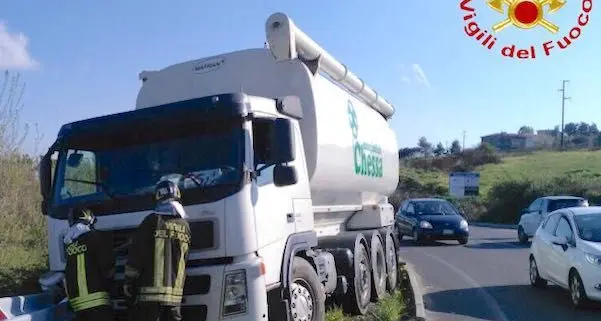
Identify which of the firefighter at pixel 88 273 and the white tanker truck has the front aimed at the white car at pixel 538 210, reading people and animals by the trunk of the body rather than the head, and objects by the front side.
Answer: the firefighter

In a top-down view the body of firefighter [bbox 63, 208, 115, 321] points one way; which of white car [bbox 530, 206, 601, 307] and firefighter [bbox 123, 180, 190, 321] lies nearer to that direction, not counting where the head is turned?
the white car

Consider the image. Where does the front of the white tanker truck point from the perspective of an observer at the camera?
facing the viewer and to the left of the viewer

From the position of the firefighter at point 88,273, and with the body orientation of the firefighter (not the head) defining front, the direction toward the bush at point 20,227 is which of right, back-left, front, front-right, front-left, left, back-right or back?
front-left

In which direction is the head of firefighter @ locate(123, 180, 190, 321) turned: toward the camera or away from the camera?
away from the camera

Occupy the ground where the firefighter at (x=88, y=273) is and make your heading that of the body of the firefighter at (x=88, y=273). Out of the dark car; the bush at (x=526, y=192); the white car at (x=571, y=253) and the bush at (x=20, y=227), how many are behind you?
0

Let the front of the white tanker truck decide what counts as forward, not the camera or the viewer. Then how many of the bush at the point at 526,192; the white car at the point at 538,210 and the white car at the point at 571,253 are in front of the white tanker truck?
0

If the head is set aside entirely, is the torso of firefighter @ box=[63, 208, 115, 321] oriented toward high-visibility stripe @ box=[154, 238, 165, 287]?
no

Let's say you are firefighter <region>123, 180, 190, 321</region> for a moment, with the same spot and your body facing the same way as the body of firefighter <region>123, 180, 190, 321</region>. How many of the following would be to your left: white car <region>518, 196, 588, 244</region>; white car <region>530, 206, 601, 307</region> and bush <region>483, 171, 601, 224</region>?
0

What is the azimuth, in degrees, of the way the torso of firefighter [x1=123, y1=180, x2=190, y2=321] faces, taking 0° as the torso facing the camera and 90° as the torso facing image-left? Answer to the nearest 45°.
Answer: approximately 135°

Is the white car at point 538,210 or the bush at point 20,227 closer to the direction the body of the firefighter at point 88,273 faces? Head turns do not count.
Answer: the white car

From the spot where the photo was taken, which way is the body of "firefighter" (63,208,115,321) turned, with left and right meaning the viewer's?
facing away from the viewer and to the right of the viewer

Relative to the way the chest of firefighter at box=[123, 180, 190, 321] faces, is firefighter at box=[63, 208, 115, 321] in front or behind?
in front

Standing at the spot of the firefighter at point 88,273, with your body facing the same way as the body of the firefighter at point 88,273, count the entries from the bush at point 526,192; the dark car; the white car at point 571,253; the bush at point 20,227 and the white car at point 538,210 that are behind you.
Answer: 0

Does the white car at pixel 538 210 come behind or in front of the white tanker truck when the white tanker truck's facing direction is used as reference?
behind

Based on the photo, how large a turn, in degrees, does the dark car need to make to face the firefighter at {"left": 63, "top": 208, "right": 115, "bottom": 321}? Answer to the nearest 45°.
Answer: approximately 45° to its right

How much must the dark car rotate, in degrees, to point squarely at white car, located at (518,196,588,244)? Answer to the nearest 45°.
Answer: approximately 45° to its left
